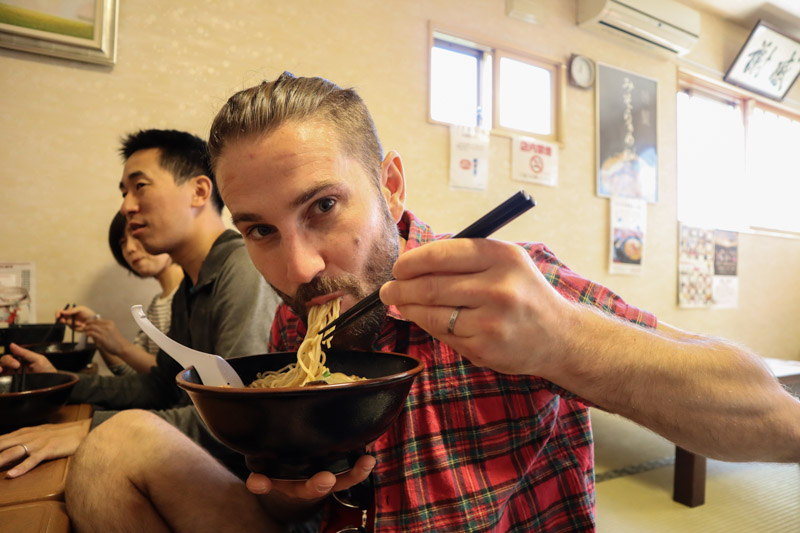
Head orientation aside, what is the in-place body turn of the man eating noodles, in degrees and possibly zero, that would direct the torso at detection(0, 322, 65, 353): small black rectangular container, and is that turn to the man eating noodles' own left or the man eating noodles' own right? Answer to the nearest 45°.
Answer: approximately 90° to the man eating noodles' own right

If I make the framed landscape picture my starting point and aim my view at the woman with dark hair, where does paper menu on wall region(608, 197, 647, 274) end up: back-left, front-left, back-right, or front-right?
front-left

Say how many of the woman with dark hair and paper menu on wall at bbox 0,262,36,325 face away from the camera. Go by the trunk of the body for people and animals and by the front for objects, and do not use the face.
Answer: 0

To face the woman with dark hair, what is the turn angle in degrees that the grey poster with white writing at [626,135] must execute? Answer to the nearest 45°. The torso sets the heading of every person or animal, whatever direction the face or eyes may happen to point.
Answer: approximately 90° to its right

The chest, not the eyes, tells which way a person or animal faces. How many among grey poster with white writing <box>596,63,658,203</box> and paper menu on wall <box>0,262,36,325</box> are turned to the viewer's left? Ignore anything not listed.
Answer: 0

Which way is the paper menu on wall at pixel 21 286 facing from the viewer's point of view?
toward the camera

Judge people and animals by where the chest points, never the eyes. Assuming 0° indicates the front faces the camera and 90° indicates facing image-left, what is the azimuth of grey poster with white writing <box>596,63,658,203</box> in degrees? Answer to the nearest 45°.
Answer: approximately 315°

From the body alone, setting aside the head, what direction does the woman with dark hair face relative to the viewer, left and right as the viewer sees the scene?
facing the viewer and to the left of the viewer

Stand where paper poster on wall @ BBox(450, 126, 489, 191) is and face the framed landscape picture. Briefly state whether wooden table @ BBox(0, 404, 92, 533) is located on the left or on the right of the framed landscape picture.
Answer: left

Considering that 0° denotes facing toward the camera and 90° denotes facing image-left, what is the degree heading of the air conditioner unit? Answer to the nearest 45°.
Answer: approximately 315°

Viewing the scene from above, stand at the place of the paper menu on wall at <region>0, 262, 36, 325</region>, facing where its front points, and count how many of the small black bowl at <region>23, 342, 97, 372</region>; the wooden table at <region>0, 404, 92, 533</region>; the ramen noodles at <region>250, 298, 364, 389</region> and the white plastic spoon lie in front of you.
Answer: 4

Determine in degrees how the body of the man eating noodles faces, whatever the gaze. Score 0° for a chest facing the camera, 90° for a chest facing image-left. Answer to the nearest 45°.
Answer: approximately 45°

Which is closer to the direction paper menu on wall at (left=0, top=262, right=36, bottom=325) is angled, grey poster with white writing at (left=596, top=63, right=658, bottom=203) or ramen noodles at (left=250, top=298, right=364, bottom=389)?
the ramen noodles

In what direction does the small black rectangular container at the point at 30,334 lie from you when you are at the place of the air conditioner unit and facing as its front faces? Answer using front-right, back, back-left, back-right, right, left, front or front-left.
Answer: right

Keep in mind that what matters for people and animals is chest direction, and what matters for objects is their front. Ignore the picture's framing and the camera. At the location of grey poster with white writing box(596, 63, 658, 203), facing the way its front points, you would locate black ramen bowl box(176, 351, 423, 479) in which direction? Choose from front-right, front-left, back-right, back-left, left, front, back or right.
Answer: front-right

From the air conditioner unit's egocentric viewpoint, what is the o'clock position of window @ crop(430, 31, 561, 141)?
The window is roughly at 3 o'clock from the air conditioner unit.

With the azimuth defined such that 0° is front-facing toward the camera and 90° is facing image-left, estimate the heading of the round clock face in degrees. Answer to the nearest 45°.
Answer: approximately 315°

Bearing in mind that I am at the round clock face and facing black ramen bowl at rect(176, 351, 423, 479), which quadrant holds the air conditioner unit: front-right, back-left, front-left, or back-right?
back-left

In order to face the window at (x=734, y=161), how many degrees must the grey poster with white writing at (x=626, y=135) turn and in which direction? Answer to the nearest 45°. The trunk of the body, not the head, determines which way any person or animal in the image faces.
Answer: approximately 90° to its left
